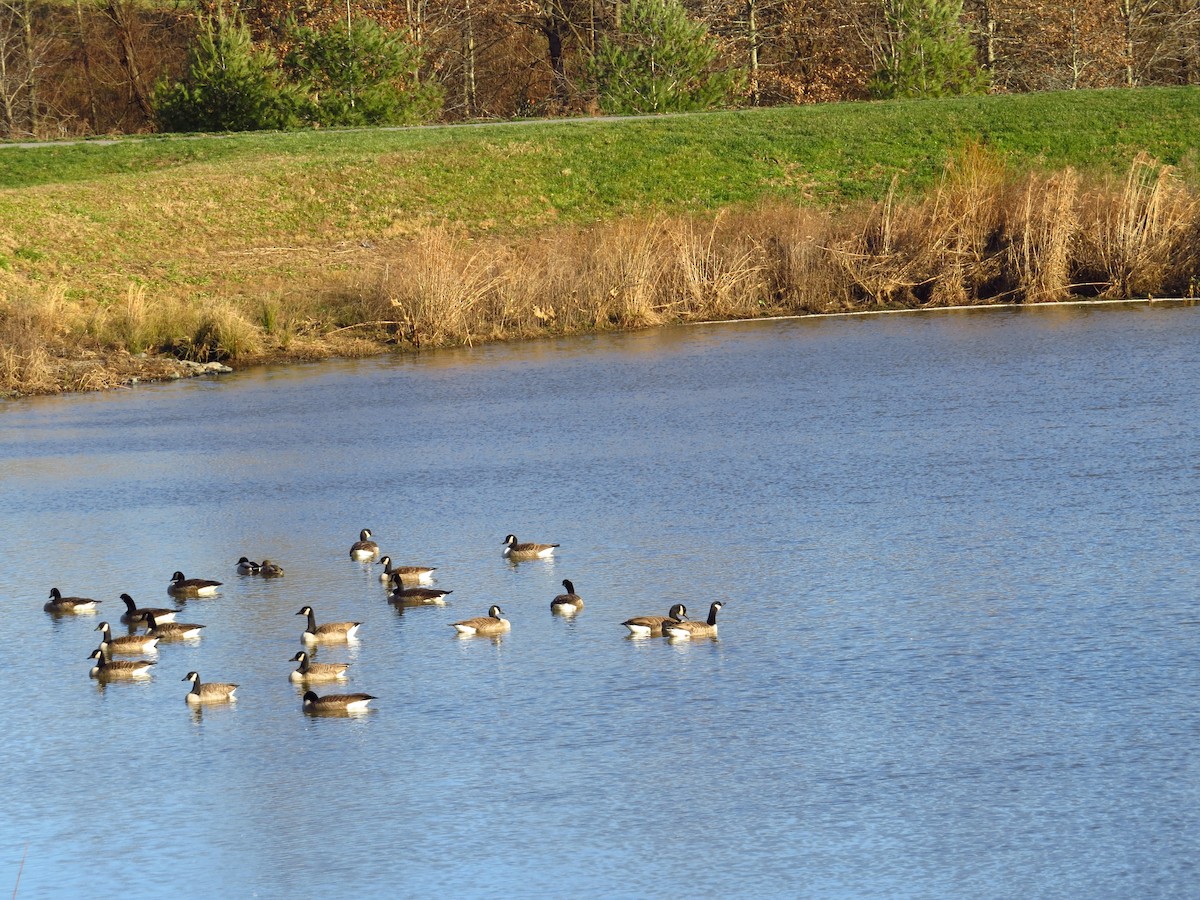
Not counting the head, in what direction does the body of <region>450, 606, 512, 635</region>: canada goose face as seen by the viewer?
to the viewer's right

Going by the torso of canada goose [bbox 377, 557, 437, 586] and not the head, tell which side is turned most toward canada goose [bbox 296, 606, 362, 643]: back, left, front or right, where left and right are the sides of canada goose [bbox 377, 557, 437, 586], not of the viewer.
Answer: left

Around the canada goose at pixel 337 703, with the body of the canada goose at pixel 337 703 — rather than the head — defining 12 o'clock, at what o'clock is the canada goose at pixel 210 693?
the canada goose at pixel 210 693 is roughly at 1 o'clock from the canada goose at pixel 337 703.

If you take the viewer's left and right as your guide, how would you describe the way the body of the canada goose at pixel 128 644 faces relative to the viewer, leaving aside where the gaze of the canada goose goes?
facing to the left of the viewer

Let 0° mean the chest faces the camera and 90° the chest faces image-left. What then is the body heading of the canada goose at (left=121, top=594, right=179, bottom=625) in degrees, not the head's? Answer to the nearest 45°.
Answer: approximately 90°

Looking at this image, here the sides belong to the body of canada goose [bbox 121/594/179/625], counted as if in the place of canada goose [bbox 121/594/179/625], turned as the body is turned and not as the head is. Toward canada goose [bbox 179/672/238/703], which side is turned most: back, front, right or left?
left

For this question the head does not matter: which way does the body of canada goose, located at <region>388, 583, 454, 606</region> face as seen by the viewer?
to the viewer's left

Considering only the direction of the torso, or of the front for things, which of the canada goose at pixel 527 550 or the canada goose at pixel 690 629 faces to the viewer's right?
the canada goose at pixel 690 629

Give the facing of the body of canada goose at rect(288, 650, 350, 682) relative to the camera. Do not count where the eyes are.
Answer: to the viewer's left

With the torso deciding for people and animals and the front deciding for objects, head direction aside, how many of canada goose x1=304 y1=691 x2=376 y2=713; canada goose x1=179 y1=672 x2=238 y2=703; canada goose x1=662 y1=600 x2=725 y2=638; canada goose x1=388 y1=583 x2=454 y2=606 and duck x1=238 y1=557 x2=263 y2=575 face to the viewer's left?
4

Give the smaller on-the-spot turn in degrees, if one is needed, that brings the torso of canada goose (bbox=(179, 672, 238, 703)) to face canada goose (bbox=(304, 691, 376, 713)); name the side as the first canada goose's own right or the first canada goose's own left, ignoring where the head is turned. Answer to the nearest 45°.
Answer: approximately 135° to the first canada goose's own left

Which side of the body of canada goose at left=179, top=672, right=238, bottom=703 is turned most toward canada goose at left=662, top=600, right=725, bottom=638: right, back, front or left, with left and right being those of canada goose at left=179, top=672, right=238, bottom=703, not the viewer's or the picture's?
back

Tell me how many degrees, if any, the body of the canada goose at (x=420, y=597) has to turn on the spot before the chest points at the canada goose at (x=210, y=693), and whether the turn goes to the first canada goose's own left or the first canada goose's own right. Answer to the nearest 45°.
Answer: approximately 45° to the first canada goose's own left

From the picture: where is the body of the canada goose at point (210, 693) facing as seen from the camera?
to the viewer's left

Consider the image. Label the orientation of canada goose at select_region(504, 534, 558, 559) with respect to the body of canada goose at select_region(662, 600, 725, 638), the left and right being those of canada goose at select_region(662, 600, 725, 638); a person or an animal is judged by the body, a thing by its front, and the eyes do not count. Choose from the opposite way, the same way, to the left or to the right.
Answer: the opposite way

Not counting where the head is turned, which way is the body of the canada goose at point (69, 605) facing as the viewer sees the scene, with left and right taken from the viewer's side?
facing to the left of the viewer

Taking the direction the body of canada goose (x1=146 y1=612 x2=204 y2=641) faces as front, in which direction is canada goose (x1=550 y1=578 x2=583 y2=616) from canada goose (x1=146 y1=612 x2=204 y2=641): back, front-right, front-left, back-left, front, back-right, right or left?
back

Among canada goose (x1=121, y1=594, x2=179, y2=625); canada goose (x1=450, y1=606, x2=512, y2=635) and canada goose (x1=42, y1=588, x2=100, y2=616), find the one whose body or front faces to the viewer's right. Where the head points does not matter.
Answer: canada goose (x1=450, y1=606, x2=512, y2=635)

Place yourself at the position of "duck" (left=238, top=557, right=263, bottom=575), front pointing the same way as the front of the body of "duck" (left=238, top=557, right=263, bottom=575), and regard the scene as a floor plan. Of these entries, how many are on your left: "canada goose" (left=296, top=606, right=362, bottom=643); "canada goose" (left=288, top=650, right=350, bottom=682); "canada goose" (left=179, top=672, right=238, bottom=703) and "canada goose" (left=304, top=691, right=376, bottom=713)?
4
